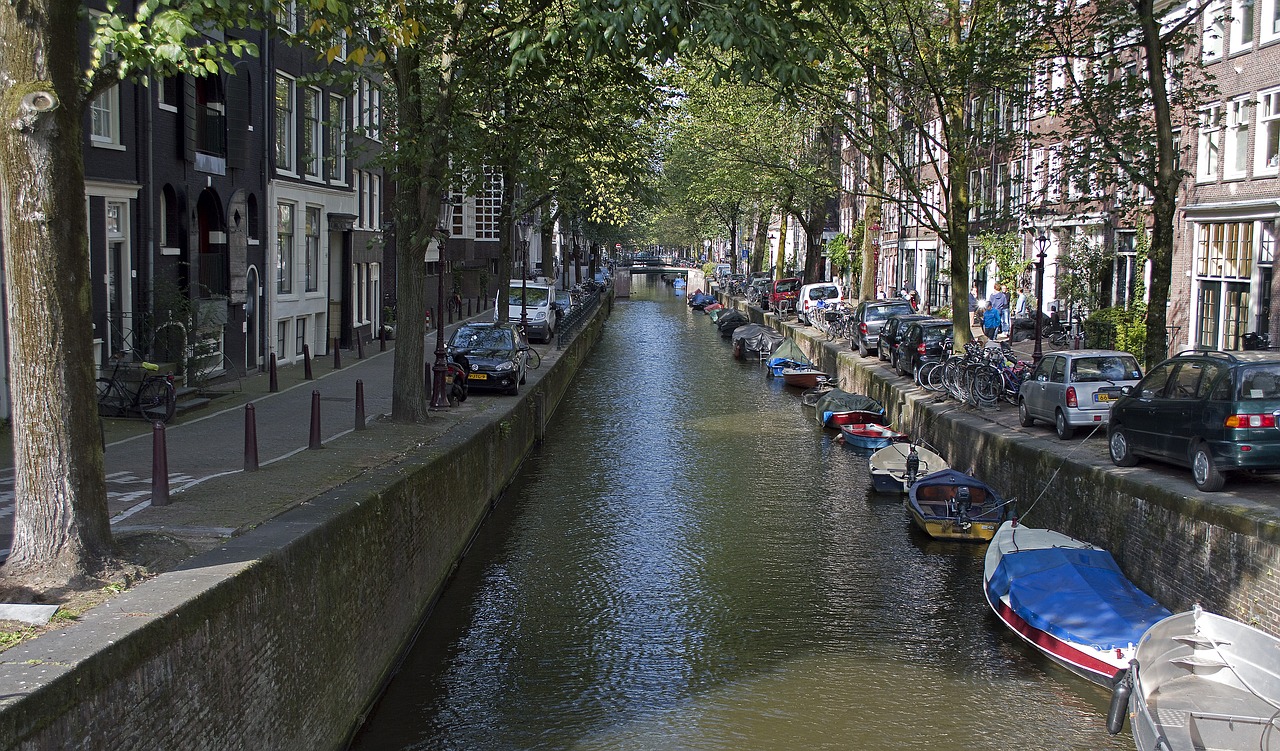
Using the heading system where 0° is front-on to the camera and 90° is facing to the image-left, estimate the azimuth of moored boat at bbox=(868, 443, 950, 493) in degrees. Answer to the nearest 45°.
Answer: approximately 225°

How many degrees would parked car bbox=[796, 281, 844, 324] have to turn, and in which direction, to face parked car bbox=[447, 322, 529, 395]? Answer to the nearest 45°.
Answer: approximately 135° to its left

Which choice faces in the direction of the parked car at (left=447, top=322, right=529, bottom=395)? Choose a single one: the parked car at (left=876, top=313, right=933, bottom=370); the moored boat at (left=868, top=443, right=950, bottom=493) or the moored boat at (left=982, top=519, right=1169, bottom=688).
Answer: the moored boat at (left=982, top=519, right=1169, bottom=688)

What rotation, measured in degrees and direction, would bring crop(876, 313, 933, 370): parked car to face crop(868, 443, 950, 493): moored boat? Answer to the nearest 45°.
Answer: approximately 135° to its left

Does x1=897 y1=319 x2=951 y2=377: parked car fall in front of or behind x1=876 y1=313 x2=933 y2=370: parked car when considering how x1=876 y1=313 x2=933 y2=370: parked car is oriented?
behind

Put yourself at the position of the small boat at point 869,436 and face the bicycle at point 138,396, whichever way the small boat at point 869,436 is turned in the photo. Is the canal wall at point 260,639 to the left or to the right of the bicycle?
left

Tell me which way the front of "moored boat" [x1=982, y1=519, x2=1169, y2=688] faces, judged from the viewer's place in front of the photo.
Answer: facing away from the viewer and to the left of the viewer

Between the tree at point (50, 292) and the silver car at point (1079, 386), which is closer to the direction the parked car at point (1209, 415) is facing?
the silver car

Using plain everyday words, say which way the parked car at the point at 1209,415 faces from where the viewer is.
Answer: facing away from the viewer and to the left of the viewer

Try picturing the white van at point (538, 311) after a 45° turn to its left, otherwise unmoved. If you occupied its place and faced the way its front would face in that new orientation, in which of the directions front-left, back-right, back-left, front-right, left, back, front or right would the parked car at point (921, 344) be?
front-left

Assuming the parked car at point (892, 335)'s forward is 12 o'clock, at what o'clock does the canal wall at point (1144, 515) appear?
The canal wall is roughly at 7 o'clock from the parked car.

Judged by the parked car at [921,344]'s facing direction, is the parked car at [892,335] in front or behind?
in front

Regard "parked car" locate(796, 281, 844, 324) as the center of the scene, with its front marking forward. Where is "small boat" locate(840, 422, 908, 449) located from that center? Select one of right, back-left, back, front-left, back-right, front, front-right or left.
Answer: back-left

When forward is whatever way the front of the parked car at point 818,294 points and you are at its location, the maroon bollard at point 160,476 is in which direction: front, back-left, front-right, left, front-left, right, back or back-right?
back-left

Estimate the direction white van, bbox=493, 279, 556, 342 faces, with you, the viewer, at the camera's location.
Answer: facing the viewer and to the left of the viewer
